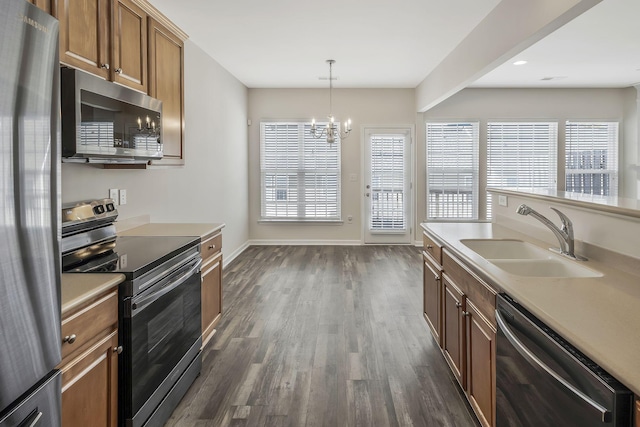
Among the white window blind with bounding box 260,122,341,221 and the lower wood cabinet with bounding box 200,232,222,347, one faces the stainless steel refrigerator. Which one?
the white window blind

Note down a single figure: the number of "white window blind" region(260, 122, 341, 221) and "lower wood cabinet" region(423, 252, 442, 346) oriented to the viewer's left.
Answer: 1

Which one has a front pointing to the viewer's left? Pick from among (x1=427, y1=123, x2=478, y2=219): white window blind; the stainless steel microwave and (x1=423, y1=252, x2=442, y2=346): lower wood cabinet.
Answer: the lower wood cabinet

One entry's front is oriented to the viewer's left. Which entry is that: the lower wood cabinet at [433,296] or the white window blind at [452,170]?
the lower wood cabinet

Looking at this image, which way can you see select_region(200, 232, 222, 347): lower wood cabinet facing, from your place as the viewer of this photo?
facing to the right of the viewer

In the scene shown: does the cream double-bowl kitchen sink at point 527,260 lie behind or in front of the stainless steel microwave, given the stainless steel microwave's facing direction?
in front

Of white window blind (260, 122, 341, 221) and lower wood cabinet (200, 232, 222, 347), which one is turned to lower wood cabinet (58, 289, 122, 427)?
the white window blind

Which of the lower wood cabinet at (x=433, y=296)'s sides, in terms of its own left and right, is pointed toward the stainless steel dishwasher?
left

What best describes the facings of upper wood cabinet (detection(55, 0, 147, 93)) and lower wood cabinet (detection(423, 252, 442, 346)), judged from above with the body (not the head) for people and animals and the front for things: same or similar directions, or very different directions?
very different directions

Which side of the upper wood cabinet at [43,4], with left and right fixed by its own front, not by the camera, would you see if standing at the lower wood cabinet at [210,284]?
left

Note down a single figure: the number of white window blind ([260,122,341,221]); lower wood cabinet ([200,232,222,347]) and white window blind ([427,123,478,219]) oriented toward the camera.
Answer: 2

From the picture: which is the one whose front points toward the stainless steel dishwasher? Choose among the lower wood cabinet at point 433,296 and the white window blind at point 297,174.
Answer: the white window blind
